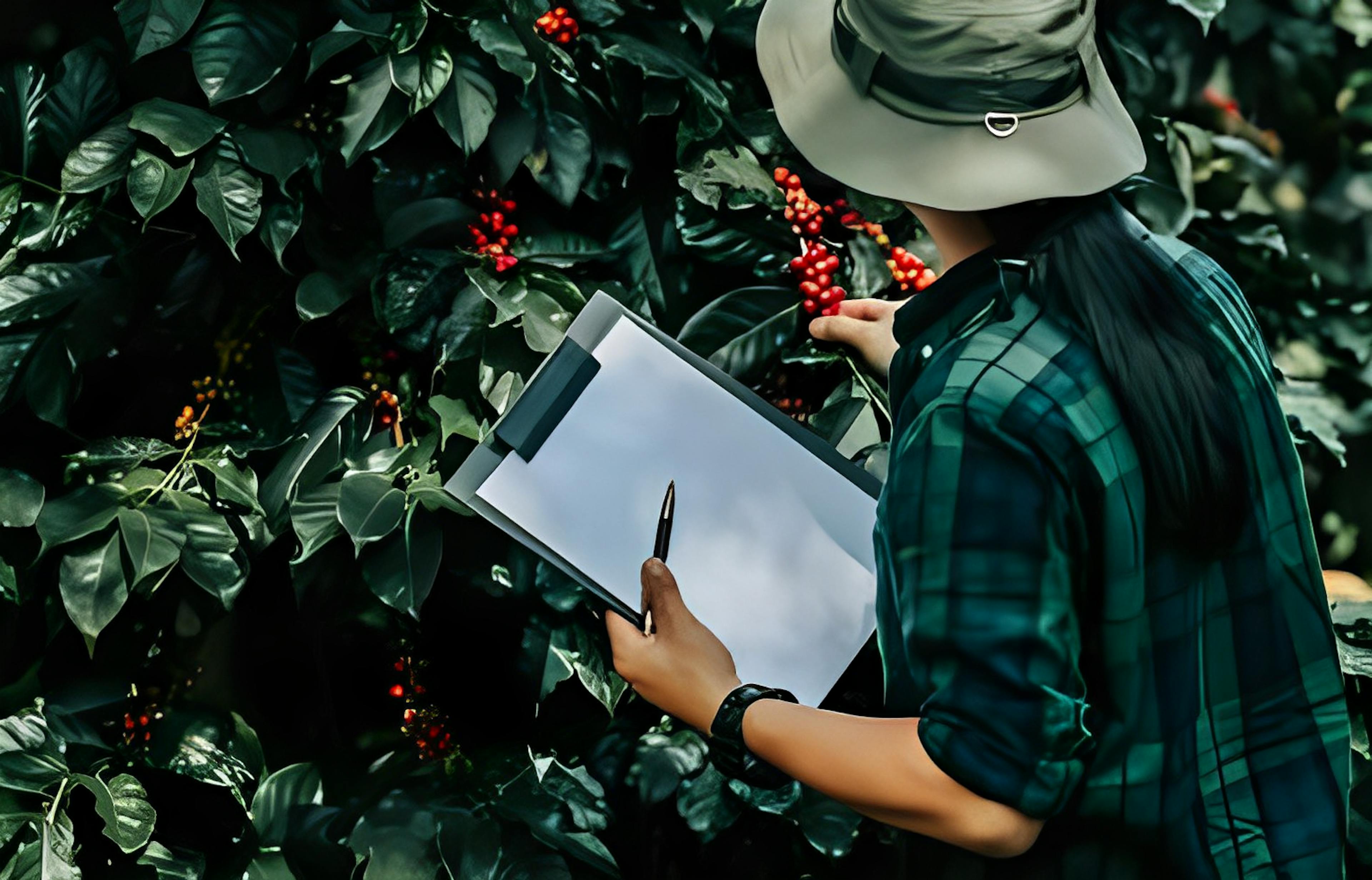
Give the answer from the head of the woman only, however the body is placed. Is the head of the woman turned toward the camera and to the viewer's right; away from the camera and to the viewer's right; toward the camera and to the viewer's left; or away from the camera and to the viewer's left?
away from the camera and to the viewer's left

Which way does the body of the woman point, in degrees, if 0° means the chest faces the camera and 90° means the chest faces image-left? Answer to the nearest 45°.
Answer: approximately 135°
